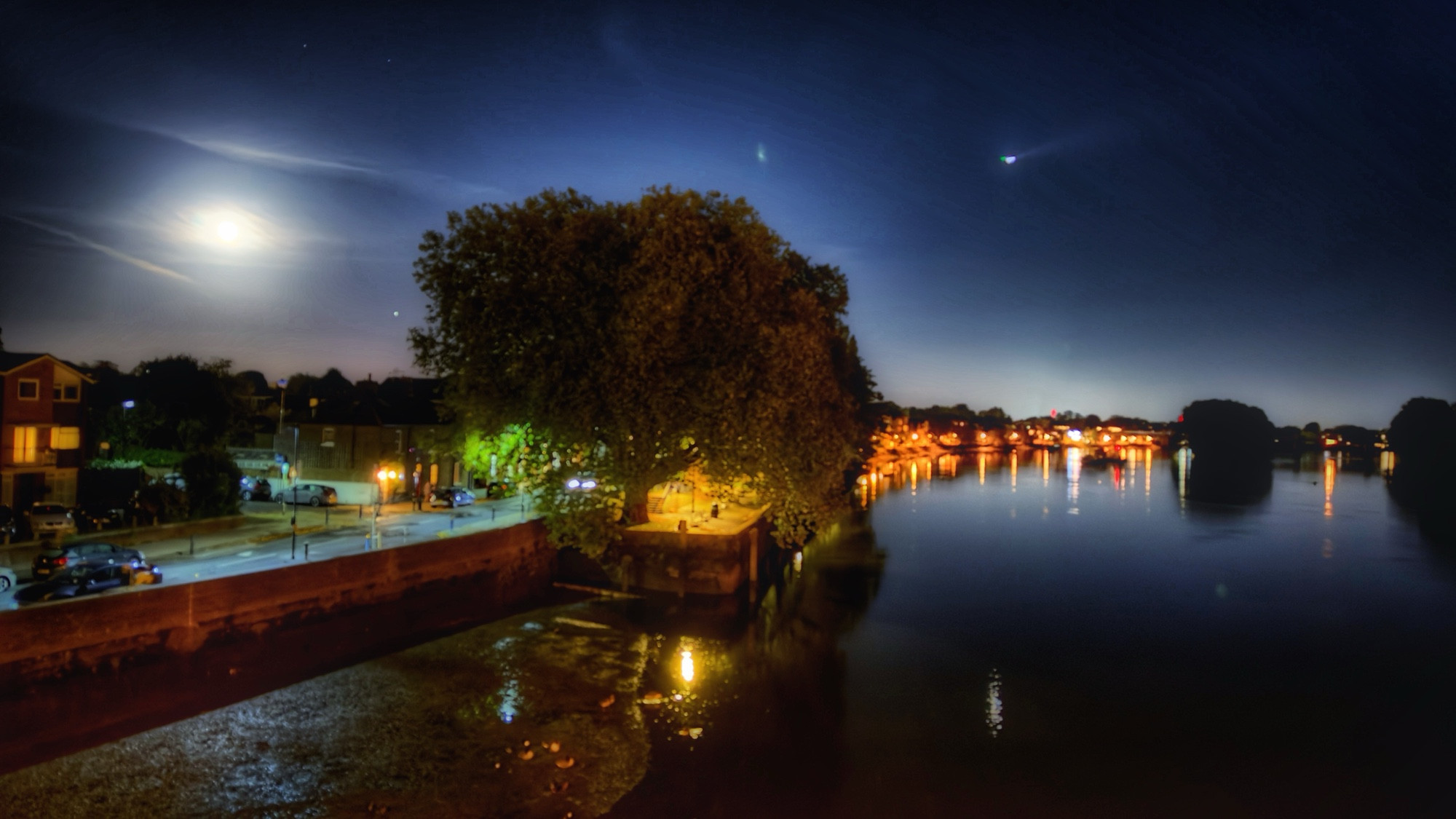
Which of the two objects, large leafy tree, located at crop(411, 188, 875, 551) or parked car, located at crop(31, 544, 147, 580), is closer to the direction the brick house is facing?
the large leafy tree

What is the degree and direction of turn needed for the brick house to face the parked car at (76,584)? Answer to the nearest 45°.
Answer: approximately 45° to its right

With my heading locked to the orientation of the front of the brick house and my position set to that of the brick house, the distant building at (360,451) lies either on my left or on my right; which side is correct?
on my left

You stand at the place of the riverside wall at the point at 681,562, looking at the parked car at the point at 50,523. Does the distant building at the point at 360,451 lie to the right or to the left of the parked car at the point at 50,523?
right

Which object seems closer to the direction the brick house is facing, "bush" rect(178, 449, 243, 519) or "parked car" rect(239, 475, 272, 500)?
the bush

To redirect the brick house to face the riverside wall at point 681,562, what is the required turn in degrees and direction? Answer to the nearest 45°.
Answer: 0° — it already faces it

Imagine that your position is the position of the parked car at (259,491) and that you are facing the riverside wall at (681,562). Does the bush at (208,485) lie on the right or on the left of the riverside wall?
right

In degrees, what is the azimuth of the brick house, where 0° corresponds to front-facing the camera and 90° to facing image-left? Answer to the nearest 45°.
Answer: approximately 315°

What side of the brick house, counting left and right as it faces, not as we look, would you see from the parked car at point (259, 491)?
left

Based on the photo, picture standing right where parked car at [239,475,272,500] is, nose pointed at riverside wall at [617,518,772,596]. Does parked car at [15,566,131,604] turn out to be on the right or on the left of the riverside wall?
right
